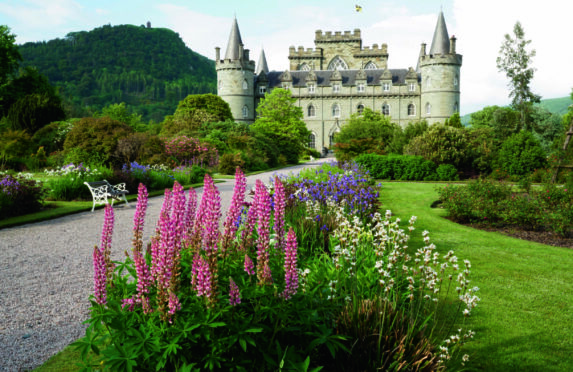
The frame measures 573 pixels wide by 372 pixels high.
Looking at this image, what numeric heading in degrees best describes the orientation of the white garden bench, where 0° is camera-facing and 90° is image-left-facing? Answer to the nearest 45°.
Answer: approximately 315°

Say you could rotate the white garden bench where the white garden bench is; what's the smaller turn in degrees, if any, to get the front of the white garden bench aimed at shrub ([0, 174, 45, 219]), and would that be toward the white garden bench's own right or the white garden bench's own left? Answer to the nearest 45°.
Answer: approximately 135° to the white garden bench's own right

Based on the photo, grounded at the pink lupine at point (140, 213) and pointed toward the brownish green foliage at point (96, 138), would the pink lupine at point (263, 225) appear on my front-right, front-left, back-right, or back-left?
back-right

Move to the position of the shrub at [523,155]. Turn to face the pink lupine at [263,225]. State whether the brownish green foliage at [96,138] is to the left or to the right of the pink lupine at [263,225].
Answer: right

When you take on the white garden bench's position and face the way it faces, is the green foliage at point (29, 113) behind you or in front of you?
behind

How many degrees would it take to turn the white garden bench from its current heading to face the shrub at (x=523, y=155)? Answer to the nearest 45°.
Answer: approximately 45° to its left

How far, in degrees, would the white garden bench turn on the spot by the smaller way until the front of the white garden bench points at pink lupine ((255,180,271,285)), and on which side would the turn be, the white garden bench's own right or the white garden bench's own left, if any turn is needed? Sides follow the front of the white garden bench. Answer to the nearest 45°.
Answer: approximately 45° to the white garden bench's own right
